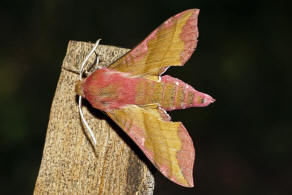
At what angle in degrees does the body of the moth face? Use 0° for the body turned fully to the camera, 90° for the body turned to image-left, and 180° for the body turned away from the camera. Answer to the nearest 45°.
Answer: approximately 90°
